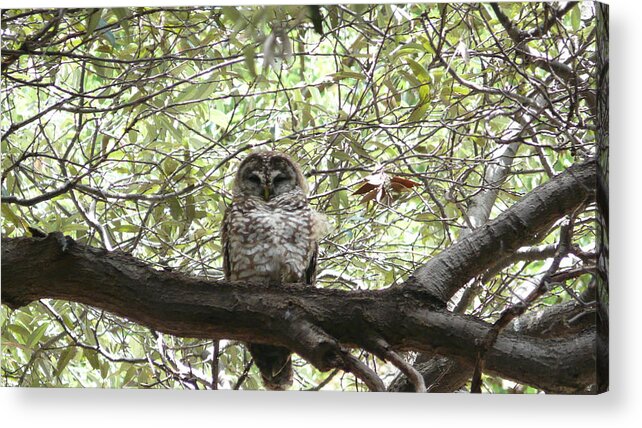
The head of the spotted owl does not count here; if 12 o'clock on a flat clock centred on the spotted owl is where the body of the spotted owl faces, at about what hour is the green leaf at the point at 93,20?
The green leaf is roughly at 2 o'clock from the spotted owl.

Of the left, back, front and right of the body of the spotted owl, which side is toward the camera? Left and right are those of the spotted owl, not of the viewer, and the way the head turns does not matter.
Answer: front

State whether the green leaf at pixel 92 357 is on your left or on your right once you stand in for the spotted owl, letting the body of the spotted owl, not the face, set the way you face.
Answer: on your right
